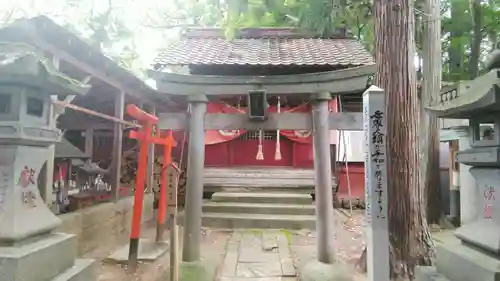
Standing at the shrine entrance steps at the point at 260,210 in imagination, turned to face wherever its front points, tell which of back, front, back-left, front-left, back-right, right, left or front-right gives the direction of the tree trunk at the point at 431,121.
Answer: left

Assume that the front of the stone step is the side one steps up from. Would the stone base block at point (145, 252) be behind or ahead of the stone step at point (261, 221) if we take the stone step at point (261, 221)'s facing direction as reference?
ahead

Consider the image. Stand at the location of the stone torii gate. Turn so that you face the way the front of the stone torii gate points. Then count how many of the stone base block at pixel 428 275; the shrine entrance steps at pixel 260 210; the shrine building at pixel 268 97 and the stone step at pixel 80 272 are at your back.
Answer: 2

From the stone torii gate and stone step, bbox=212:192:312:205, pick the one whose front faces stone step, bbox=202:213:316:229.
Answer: stone step, bbox=212:192:312:205

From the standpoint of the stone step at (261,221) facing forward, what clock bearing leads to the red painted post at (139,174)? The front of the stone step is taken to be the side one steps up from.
The red painted post is roughly at 1 o'clock from the stone step.

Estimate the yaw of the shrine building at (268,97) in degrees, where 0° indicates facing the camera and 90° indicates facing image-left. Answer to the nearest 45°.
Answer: approximately 0°

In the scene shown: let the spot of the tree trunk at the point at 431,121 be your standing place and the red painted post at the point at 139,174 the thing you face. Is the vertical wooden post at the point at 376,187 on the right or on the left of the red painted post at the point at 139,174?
left

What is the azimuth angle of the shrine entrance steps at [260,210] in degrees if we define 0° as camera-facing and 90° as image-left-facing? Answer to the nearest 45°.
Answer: approximately 0°

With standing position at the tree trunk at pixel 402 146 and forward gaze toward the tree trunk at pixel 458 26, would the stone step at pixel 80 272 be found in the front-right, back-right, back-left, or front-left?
back-left

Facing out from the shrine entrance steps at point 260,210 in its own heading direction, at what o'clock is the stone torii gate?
The stone torii gate is roughly at 12 o'clock from the shrine entrance steps.

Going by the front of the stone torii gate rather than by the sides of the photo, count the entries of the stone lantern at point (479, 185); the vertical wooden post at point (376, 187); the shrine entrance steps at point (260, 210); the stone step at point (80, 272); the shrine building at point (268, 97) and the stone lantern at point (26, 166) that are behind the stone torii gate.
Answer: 2

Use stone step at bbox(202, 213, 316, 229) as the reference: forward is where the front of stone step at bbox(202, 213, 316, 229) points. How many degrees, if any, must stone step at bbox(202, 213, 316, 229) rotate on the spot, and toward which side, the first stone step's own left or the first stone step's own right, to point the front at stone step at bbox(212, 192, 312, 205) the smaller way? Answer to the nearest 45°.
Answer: approximately 180°

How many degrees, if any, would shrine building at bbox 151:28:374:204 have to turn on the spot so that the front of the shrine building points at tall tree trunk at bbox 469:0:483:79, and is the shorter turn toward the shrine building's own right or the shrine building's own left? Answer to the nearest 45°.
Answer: approximately 90° to the shrine building's own left

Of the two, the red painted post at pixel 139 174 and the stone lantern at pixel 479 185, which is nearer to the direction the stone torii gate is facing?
the stone lantern

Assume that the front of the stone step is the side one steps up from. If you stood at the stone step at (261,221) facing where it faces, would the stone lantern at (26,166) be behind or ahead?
ahead
